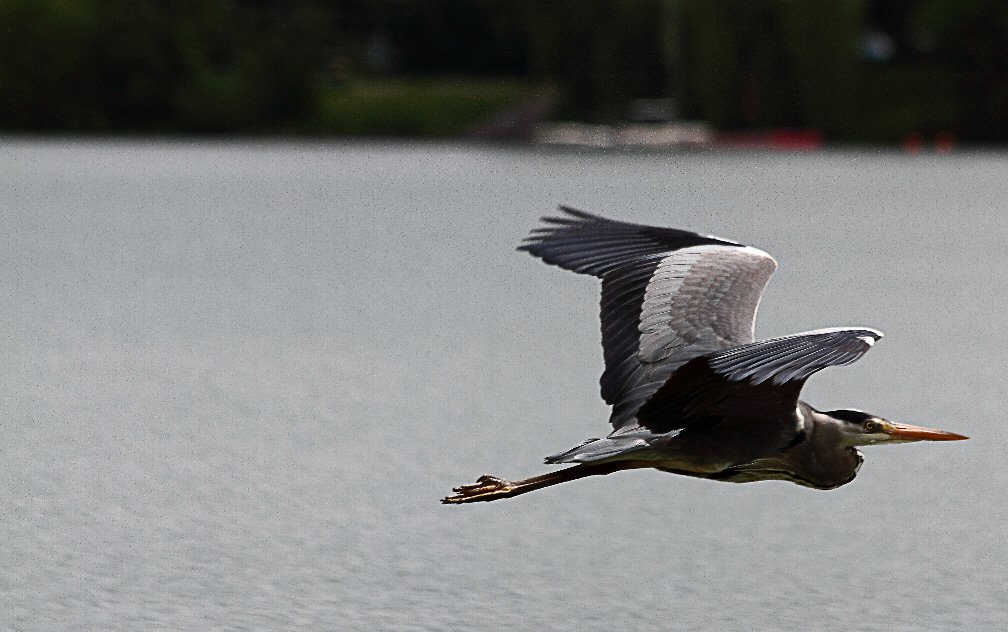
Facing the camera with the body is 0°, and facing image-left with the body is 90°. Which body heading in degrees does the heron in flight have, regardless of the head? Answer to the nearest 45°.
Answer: approximately 270°
